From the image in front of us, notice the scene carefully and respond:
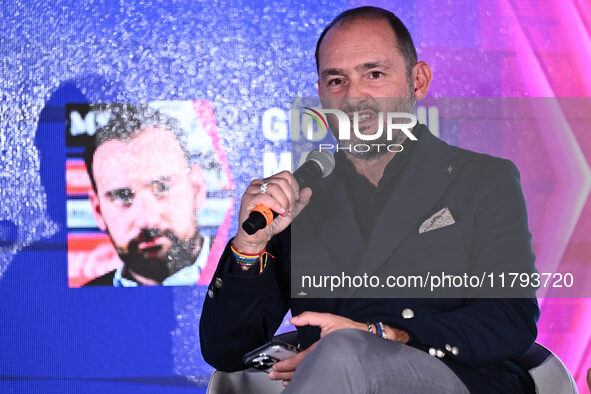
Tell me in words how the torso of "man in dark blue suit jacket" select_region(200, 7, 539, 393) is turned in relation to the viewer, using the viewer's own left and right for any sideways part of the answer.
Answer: facing the viewer and to the left of the viewer
